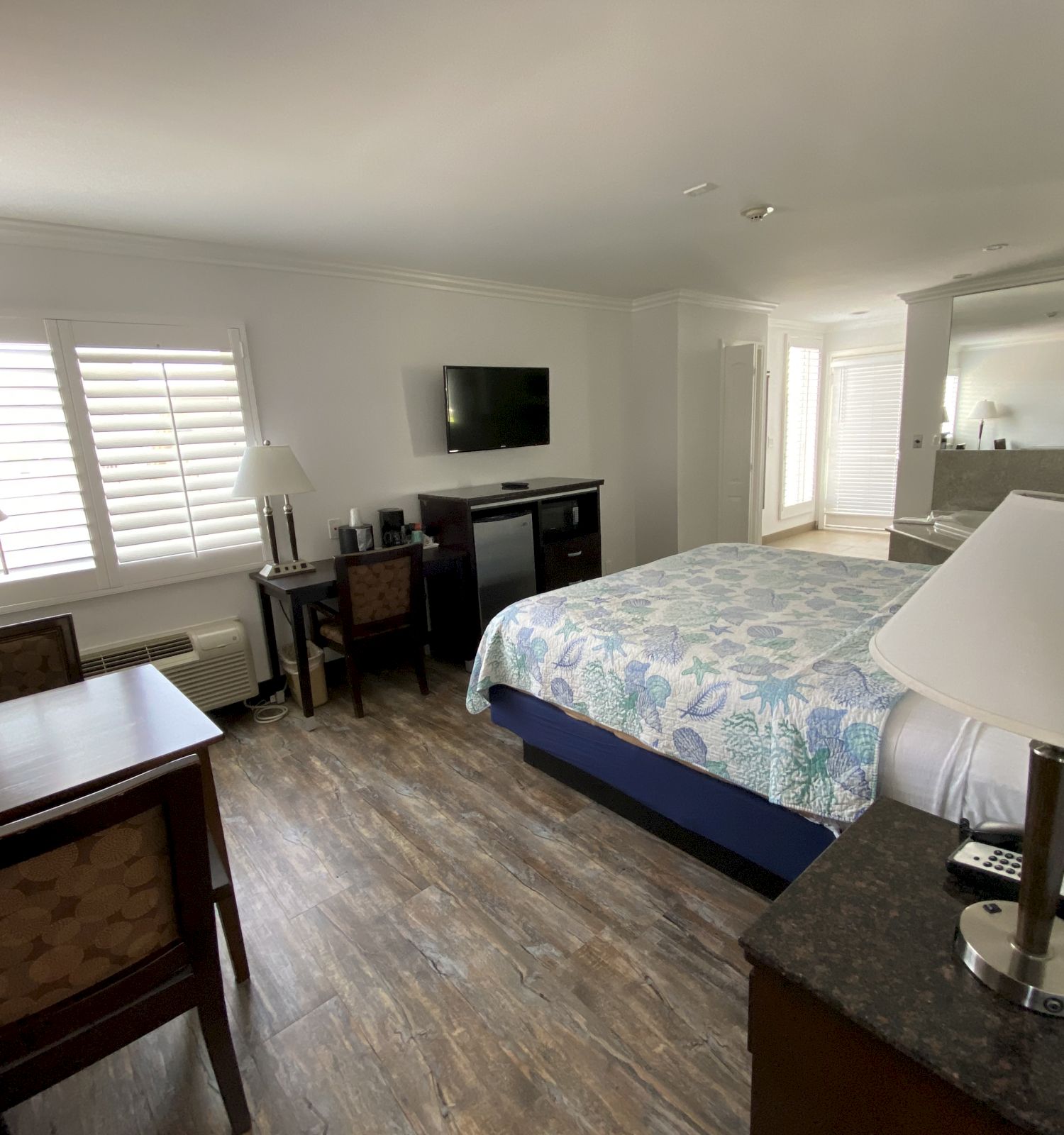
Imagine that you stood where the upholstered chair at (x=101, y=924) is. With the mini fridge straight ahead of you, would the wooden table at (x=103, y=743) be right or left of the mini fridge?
left

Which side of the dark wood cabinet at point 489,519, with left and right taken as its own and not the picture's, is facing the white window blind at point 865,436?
left

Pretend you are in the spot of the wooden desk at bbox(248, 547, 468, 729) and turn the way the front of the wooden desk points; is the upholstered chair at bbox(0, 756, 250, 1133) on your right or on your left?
on your right

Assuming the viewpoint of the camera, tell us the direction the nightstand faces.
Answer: facing away from the viewer and to the left of the viewer

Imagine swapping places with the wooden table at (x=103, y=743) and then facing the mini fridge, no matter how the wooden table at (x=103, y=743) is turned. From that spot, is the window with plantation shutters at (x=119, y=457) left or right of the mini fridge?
left

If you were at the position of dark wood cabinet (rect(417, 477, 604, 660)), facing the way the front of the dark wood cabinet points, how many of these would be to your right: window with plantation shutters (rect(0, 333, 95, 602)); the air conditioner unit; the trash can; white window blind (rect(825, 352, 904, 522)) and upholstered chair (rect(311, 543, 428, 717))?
4
